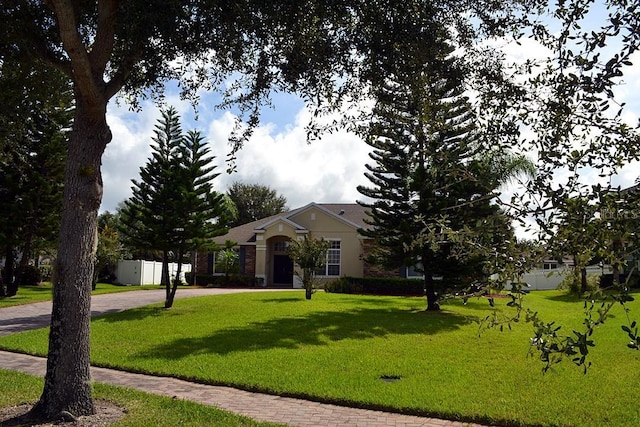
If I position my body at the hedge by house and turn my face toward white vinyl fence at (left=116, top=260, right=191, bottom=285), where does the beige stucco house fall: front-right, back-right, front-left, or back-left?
front-right

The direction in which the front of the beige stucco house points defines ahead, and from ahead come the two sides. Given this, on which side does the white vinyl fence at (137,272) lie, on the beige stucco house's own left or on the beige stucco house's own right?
on the beige stucco house's own right

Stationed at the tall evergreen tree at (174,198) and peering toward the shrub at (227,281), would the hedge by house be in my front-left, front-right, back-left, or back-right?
front-right

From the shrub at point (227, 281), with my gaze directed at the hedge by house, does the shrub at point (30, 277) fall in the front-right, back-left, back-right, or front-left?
back-right

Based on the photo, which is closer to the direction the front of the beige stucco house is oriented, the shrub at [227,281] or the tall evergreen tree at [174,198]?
the tall evergreen tree

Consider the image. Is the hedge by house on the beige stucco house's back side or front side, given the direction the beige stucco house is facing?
on the front side

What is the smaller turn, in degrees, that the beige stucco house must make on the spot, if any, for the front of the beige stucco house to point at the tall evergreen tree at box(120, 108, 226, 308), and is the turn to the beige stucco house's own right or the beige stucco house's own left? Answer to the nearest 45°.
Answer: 0° — it already faces it

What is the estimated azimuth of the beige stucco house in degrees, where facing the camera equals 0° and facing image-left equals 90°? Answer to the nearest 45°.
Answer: approximately 0°

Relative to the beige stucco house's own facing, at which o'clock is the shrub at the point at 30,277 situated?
The shrub is roughly at 3 o'clock from the beige stucco house.

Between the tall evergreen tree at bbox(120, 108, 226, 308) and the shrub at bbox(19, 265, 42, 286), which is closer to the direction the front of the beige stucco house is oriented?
the tall evergreen tree
